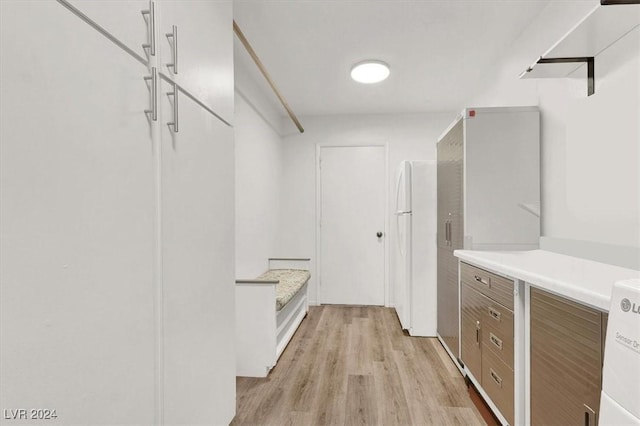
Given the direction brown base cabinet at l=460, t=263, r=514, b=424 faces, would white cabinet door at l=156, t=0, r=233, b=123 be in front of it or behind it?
in front

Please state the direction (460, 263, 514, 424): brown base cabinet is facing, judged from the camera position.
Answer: facing the viewer and to the left of the viewer

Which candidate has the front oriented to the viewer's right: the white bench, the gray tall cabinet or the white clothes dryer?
the white bench

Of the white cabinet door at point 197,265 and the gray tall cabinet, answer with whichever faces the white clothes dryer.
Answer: the white cabinet door

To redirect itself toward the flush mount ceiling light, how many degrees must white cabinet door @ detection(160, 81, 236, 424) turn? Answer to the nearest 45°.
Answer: approximately 90° to its left

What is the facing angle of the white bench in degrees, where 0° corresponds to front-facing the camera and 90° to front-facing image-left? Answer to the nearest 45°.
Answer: approximately 270°

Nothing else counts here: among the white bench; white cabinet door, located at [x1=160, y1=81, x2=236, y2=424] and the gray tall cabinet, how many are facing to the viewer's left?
1

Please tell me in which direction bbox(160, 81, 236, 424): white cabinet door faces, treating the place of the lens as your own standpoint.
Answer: facing the viewer and to the right of the viewer

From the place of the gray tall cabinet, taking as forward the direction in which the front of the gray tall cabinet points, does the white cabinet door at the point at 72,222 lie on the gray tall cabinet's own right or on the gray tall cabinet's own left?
on the gray tall cabinet's own left

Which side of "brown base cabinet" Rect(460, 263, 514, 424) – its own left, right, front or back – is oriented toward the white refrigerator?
right

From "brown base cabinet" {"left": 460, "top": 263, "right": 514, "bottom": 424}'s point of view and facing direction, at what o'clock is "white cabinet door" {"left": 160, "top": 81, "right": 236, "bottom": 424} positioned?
The white cabinet door is roughly at 12 o'clock from the brown base cabinet.

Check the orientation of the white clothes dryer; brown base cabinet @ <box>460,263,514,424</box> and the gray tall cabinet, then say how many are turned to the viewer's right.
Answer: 0

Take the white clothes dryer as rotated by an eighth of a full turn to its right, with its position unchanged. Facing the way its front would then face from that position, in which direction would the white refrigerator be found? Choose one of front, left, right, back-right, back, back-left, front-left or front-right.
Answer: front-right

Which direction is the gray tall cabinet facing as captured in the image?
to the viewer's left
